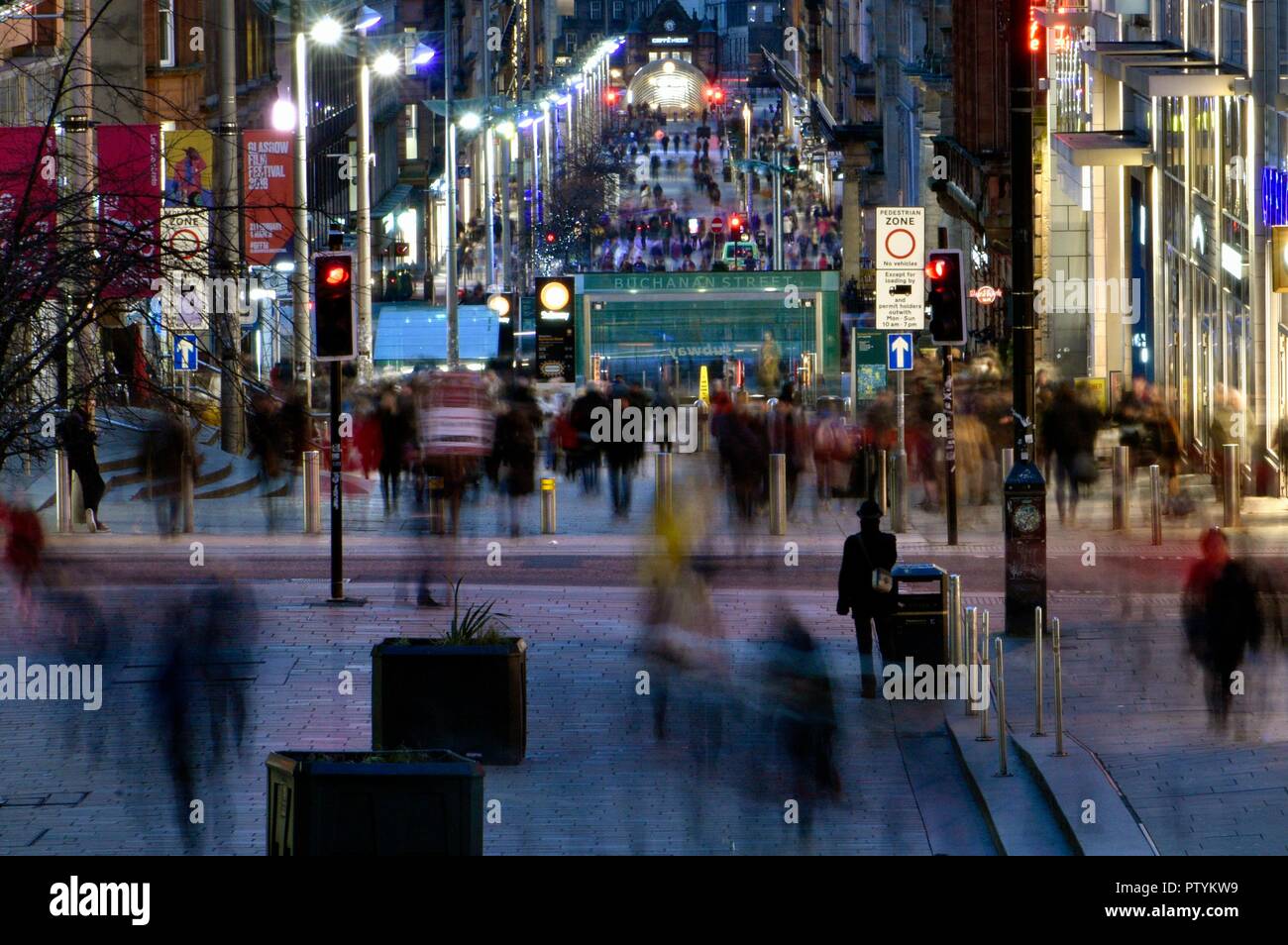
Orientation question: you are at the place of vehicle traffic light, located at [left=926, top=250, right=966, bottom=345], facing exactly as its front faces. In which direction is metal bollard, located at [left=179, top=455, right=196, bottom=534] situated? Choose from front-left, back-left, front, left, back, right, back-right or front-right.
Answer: front-right

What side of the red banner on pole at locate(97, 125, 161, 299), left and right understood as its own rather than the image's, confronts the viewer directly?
front

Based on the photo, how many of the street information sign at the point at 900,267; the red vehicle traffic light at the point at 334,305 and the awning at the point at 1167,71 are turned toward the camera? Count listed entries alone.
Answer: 2

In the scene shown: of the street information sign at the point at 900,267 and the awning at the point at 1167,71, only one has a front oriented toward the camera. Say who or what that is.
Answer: the street information sign

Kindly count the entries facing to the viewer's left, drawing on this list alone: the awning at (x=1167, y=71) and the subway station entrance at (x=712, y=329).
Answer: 1

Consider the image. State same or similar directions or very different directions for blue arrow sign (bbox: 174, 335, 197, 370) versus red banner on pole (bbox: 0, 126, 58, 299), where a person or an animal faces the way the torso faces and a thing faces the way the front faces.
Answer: same or similar directions

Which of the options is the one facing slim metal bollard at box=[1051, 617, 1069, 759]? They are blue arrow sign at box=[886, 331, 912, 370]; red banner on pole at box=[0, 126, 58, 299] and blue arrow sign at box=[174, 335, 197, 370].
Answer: blue arrow sign at box=[886, 331, 912, 370]

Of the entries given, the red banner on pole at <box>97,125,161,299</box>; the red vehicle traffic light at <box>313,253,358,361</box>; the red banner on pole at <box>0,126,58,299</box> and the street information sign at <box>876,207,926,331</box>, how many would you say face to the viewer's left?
0

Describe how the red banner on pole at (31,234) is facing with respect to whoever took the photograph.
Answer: facing the viewer

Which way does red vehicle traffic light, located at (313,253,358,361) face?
toward the camera

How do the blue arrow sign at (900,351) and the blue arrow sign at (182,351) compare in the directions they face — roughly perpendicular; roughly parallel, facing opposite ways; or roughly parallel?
roughly parallel

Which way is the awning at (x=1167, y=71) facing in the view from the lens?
facing to the left of the viewer

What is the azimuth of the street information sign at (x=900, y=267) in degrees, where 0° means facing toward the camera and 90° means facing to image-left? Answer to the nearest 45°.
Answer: approximately 0°
